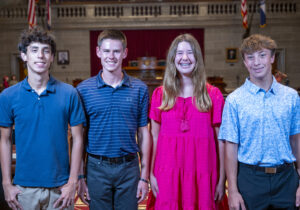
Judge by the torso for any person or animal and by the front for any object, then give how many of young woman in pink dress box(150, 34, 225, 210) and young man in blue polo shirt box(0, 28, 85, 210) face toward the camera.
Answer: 2

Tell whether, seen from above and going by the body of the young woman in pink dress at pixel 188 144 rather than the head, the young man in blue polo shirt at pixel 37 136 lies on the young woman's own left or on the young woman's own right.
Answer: on the young woman's own right

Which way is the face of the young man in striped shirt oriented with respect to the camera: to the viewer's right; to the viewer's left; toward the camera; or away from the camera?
toward the camera

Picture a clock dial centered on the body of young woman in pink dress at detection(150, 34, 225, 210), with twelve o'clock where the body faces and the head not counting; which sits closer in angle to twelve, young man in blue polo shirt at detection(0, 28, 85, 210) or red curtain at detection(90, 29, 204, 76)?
the young man in blue polo shirt

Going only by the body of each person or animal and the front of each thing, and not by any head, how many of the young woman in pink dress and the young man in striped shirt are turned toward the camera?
2

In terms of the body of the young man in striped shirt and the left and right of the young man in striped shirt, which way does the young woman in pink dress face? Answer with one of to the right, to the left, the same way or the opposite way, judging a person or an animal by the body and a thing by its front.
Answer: the same way

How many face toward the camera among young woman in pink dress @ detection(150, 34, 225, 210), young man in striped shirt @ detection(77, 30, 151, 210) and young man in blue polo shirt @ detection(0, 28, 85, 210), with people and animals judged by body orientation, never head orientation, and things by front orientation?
3

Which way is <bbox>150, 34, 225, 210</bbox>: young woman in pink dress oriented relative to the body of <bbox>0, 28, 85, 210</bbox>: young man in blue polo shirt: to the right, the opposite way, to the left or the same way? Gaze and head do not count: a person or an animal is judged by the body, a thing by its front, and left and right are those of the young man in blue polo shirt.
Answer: the same way

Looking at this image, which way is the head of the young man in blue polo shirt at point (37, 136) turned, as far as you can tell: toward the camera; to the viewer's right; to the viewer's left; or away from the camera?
toward the camera

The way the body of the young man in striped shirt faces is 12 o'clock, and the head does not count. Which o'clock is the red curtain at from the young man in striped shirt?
The red curtain is roughly at 6 o'clock from the young man in striped shirt.

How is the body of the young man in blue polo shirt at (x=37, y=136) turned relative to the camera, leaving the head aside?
toward the camera

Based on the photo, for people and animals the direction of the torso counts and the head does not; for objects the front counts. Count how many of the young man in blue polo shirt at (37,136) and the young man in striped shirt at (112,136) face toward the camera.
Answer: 2

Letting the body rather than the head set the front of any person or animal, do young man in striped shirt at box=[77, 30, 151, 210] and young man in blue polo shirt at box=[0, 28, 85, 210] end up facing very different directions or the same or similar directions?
same or similar directions

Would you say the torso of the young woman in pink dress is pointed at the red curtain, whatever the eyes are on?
no

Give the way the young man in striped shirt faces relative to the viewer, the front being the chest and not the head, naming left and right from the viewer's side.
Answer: facing the viewer
